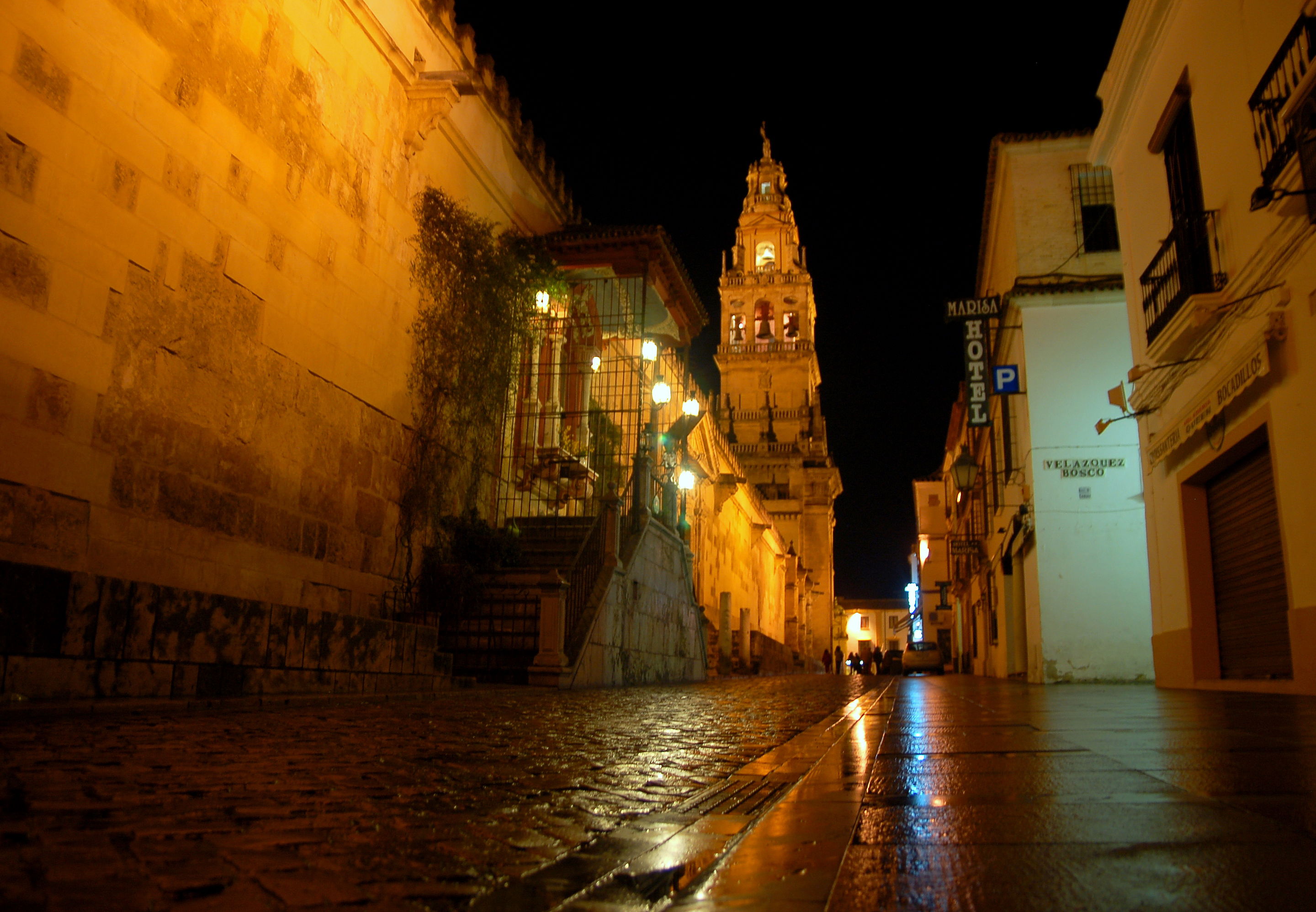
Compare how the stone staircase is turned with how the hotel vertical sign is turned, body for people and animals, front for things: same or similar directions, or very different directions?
same or similar directions

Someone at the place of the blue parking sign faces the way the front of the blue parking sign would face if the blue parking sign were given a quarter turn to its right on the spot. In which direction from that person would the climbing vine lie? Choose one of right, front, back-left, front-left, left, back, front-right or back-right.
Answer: front-left

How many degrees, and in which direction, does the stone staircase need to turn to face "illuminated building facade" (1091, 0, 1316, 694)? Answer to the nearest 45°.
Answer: approximately 45° to its left

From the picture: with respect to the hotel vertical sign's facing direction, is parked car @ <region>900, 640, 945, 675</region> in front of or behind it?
behind

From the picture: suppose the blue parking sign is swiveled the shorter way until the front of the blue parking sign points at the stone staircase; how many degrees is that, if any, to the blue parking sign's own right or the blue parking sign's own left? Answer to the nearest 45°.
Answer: approximately 45° to the blue parking sign's own right

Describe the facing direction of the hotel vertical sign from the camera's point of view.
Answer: facing the viewer

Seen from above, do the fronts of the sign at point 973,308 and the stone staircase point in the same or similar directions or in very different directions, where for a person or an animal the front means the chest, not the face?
same or similar directions

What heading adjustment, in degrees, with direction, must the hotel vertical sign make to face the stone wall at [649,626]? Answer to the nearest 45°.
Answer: approximately 45° to its right

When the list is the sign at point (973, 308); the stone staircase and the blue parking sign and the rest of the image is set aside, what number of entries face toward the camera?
3

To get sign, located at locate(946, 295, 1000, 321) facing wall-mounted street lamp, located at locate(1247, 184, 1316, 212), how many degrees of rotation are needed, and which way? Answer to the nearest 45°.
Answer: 0° — it already faces it
